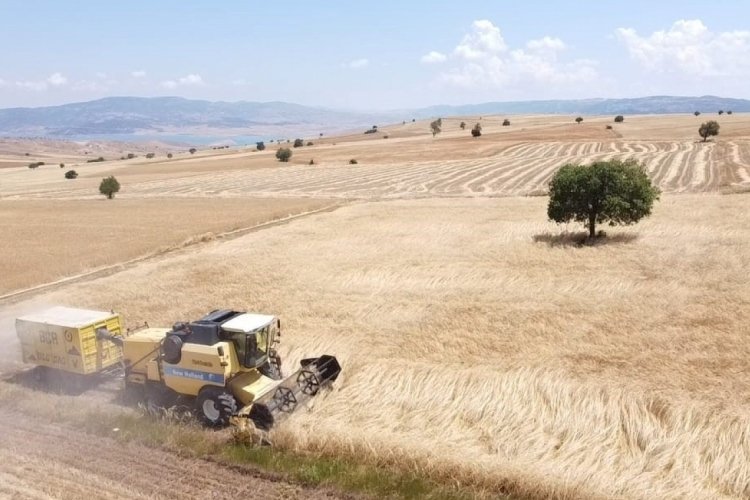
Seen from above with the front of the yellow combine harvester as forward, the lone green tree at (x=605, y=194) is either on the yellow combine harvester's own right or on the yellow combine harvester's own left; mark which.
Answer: on the yellow combine harvester's own left

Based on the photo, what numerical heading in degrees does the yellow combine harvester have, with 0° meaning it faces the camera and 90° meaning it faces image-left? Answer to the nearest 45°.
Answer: approximately 315°
